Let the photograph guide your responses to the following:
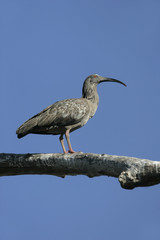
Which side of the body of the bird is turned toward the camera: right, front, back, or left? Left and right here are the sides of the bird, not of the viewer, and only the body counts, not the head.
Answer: right

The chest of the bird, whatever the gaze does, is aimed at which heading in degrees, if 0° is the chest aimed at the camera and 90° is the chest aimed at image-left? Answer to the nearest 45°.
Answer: approximately 270°
